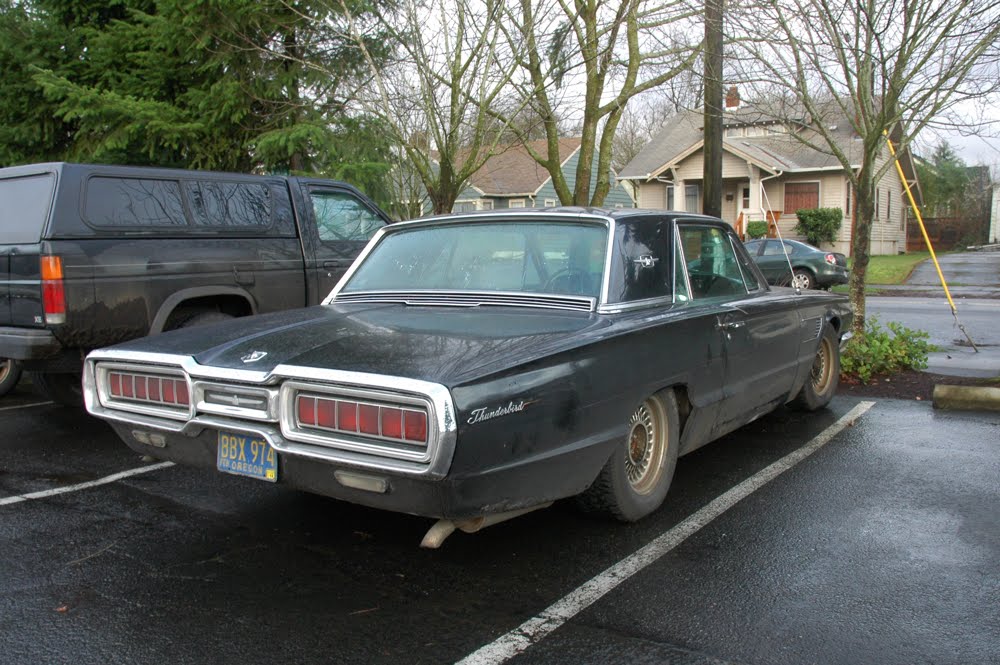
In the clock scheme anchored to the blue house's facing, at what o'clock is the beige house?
The beige house is roughly at 10 o'clock from the blue house.

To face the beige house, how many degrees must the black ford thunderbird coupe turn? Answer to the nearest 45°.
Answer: approximately 45° to its left

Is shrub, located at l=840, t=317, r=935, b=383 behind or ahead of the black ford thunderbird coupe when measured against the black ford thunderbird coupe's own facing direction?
ahead

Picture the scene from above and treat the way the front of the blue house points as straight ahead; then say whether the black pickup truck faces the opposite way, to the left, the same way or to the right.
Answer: the opposite way

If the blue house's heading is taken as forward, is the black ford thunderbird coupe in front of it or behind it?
in front

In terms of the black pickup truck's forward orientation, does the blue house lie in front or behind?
in front

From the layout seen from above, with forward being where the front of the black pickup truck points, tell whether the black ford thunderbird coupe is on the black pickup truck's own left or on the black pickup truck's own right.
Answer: on the black pickup truck's own right

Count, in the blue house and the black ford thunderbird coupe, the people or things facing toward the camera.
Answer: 1

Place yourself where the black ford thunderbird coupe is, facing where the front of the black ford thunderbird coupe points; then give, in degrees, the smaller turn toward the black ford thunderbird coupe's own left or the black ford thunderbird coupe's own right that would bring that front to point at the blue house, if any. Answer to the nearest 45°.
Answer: approximately 45° to the black ford thunderbird coupe's own left

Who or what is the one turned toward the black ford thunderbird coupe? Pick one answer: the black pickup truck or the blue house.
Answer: the blue house

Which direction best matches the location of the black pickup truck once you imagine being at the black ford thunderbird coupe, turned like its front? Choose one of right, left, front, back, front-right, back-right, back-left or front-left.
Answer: left

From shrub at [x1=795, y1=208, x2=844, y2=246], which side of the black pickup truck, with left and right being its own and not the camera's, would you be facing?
front

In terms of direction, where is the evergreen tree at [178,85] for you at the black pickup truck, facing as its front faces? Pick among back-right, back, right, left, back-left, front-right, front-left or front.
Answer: front-left

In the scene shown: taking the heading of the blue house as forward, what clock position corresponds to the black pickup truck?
The black pickup truck is roughly at 12 o'clock from the blue house.

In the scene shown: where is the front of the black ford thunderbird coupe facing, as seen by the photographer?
facing away from the viewer and to the right of the viewer

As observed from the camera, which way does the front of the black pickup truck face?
facing away from the viewer and to the right of the viewer
